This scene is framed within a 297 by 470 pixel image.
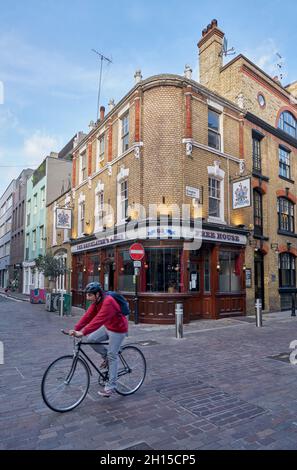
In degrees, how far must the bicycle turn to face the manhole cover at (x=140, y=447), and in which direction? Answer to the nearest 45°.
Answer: approximately 90° to its left

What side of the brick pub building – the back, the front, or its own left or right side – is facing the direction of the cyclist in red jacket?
front

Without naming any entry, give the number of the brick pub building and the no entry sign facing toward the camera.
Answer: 2

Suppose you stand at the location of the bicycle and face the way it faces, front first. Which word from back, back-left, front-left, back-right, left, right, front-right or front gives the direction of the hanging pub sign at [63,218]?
back-right

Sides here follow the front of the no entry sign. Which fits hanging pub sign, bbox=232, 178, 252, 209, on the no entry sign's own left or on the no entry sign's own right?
on the no entry sign's own left

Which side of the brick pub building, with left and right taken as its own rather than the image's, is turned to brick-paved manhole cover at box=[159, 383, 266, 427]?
front

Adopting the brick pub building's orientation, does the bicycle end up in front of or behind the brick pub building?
in front

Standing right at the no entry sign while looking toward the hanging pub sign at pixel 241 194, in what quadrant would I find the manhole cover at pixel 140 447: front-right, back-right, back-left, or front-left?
back-right

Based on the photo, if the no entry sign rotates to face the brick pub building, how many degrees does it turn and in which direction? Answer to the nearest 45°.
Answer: approximately 135° to its left

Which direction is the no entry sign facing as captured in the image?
toward the camera

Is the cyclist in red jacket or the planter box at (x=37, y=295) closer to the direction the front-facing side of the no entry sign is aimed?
the cyclist in red jacket
